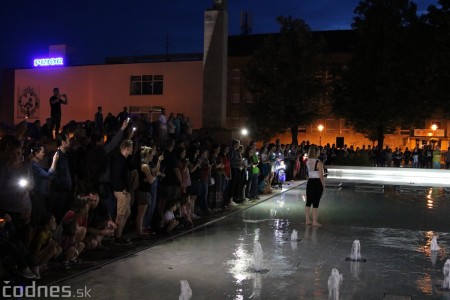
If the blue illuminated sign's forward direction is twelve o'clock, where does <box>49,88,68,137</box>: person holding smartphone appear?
The person holding smartphone is roughly at 12 o'clock from the blue illuminated sign.

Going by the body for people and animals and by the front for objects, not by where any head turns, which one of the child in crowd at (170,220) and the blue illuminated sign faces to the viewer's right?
the child in crowd

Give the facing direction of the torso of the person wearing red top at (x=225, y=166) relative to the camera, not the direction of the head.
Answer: to the viewer's right

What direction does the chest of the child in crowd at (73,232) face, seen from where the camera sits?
to the viewer's right

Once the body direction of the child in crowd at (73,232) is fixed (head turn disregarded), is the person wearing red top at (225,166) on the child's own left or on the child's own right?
on the child's own left

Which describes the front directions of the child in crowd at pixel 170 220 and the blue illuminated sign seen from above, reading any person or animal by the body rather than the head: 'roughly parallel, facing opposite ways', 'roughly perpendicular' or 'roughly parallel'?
roughly perpendicular

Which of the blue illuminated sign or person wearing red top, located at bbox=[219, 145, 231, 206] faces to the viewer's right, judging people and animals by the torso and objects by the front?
the person wearing red top

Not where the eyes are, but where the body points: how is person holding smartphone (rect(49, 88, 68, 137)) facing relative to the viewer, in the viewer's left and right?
facing to the right of the viewer

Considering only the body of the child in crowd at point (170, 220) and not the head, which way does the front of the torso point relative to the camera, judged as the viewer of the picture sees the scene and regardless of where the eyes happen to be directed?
to the viewer's right
